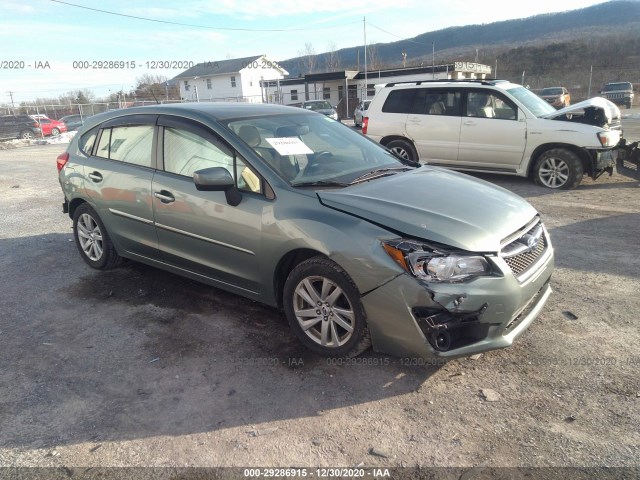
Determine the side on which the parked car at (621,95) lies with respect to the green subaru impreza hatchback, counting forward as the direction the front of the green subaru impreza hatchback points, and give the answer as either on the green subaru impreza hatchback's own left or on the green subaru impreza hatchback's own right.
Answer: on the green subaru impreza hatchback's own left

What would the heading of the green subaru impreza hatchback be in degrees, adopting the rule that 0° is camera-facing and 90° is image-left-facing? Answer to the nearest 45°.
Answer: approximately 315°

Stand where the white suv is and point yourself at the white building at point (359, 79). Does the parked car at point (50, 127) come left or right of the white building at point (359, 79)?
left

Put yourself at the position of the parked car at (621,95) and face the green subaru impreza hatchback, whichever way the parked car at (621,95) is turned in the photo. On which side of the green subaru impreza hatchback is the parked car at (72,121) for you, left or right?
right

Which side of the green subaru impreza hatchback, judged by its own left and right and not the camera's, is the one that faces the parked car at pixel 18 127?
back

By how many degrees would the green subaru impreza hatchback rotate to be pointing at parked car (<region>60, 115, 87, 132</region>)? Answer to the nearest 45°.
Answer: approximately 180°

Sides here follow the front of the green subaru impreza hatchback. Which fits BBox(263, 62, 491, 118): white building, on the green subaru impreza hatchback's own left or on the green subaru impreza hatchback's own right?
on the green subaru impreza hatchback's own left

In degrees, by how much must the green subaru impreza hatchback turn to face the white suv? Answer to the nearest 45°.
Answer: approximately 90° to its left
